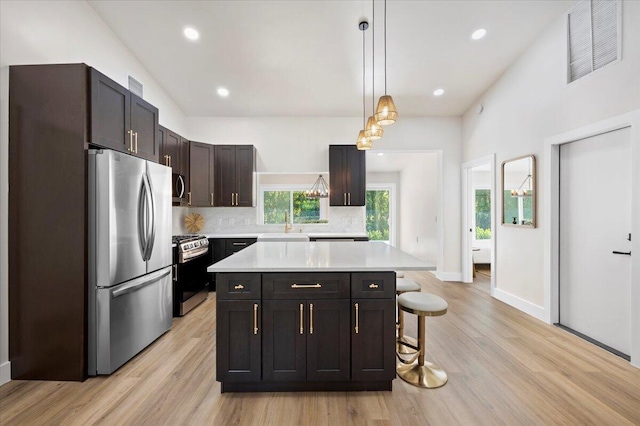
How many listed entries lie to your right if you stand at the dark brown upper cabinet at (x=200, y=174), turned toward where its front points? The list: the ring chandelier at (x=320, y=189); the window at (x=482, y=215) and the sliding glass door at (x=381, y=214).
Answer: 0

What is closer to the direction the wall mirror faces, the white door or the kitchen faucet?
the kitchen faucet

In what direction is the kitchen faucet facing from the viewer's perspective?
toward the camera

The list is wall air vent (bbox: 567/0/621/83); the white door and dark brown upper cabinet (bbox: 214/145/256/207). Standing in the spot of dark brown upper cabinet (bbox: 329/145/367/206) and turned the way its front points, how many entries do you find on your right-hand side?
1

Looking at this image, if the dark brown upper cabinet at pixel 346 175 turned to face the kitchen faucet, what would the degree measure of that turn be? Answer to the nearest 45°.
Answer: approximately 90° to its right

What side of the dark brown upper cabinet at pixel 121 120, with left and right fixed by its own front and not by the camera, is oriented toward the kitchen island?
front

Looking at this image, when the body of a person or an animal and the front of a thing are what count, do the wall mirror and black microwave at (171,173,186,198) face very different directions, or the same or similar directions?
very different directions

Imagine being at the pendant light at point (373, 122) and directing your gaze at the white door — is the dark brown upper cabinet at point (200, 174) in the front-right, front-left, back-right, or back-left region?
back-left

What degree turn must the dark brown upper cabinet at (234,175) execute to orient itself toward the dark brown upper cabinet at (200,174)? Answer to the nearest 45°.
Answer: approximately 90° to its right

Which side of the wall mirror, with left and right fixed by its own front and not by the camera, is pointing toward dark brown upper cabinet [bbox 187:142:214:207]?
front

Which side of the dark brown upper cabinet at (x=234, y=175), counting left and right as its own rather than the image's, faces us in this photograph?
front

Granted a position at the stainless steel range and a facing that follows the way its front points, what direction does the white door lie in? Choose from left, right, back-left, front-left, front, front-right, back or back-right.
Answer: front

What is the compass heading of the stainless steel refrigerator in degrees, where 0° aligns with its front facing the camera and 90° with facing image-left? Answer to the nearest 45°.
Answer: approximately 315°

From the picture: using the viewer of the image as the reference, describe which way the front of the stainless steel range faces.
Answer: facing the viewer and to the right of the viewer
